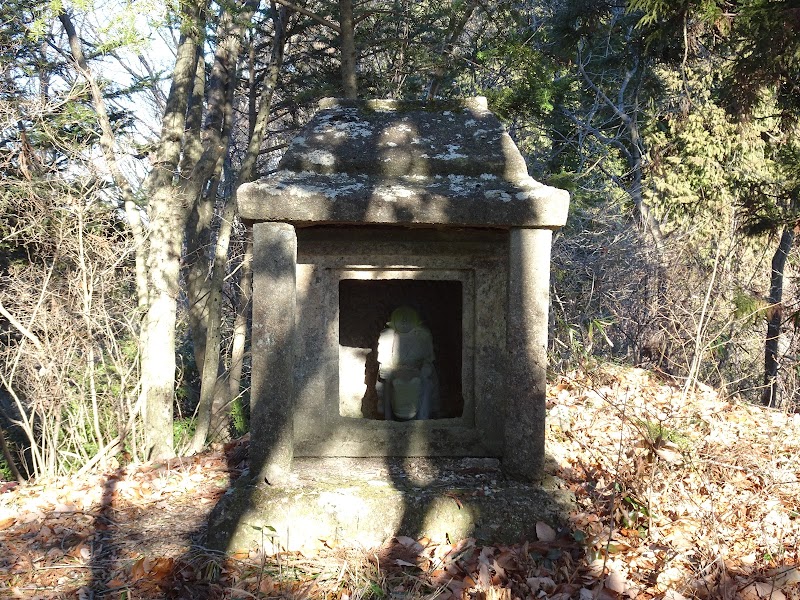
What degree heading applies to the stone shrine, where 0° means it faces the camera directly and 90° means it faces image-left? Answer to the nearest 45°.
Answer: approximately 0°

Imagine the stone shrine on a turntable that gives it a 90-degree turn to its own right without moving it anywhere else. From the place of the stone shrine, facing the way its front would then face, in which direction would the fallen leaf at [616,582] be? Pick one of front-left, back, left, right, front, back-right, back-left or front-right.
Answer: back-left

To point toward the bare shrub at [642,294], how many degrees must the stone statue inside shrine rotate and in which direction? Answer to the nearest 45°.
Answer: approximately 135° to its left

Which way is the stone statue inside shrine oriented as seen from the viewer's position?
toward the camera

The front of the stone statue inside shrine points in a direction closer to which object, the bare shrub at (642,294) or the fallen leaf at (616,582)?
the fallen leaf

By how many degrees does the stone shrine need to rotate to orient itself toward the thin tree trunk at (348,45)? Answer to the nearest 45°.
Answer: approximately 180°

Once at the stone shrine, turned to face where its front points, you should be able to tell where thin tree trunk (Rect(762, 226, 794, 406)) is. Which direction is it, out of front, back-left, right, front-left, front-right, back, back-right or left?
back-left

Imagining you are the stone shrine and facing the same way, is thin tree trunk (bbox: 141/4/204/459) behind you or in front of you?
behind

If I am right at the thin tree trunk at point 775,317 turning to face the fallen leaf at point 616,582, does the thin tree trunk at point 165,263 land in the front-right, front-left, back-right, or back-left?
front-right

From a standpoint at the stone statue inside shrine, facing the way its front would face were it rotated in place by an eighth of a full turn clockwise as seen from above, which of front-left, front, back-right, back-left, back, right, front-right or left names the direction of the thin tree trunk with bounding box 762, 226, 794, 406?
back
